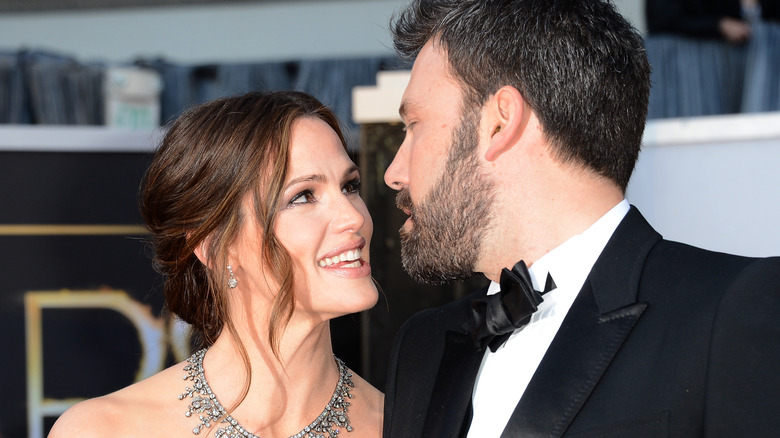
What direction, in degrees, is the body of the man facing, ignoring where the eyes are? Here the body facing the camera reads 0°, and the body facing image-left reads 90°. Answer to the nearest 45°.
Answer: approximately 45°

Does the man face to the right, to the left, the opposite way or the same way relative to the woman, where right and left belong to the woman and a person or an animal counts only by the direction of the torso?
to the right

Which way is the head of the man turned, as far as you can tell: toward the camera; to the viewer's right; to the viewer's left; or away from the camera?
to the viewer's left

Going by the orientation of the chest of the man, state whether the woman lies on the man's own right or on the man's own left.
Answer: on the man's own right

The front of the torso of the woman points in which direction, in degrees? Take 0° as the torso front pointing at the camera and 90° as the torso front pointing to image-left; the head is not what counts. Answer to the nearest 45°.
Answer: approximately 315°
